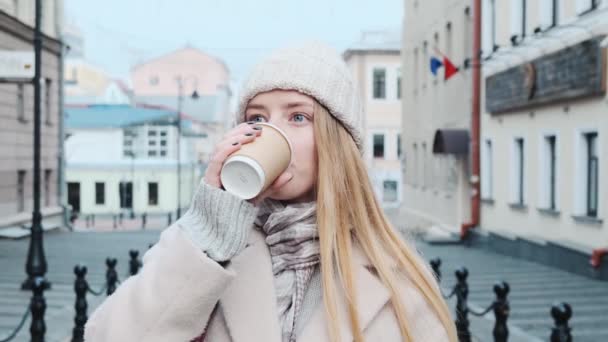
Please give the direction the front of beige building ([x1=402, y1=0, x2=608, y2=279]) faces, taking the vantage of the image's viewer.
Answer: facing the viewer and to the left of the viewer

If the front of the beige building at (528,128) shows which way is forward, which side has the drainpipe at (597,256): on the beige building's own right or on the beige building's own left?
on the beige building's own left

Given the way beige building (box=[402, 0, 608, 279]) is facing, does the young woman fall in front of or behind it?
in front

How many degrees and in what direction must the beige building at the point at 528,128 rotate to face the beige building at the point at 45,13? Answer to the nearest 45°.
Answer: approximately 45° to its right

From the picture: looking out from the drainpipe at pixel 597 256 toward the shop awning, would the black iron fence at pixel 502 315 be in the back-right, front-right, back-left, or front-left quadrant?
back-left
